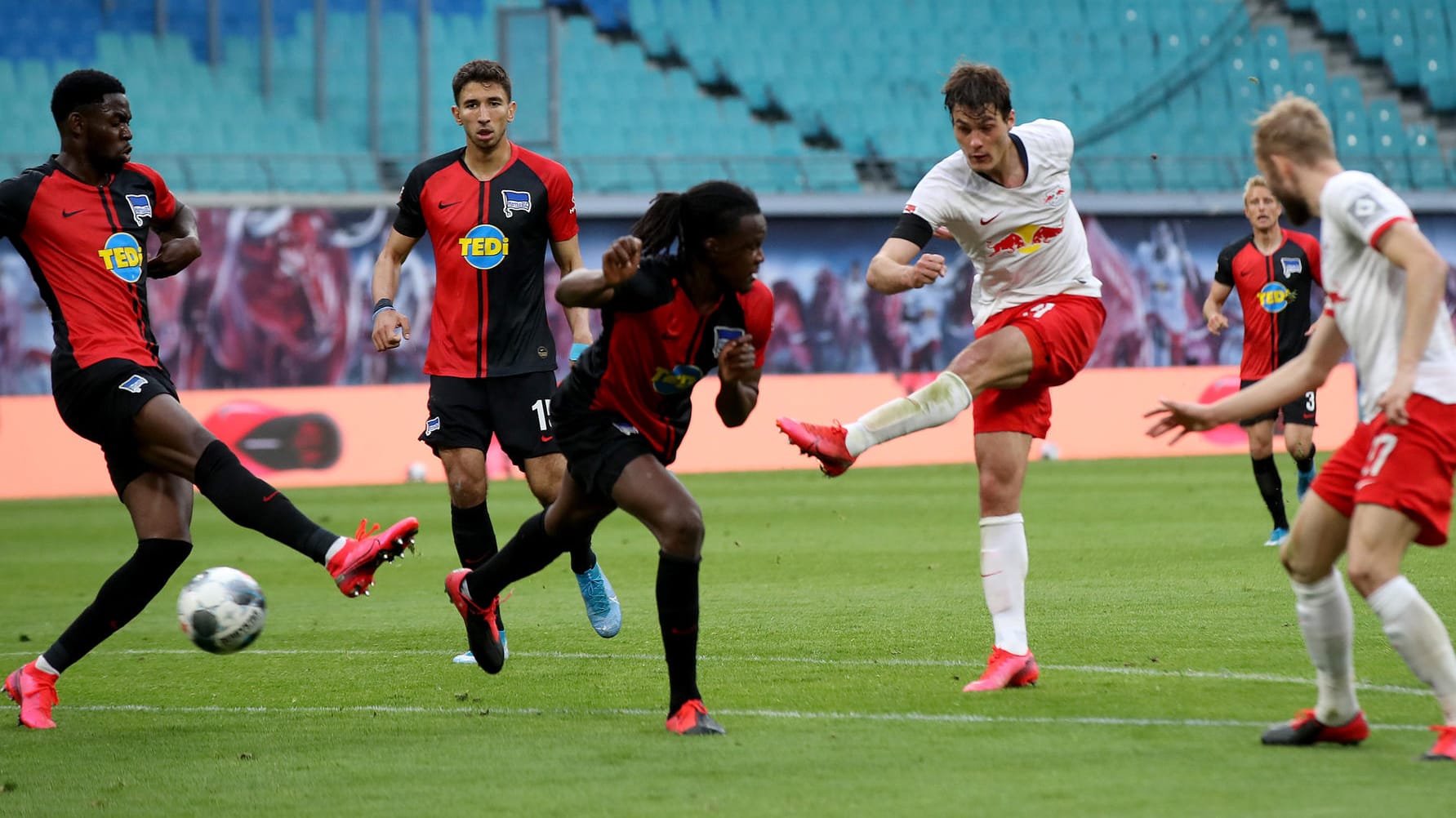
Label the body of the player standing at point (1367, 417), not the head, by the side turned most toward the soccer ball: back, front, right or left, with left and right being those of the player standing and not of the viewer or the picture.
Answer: front

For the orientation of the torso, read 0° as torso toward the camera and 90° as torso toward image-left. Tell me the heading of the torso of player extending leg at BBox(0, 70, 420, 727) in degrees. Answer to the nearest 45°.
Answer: approximately 315°

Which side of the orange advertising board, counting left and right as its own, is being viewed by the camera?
front

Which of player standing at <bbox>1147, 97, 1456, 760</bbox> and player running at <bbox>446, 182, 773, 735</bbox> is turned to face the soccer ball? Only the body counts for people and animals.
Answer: player standing at <bbox>1147, 97, 1456, 760</bbox>

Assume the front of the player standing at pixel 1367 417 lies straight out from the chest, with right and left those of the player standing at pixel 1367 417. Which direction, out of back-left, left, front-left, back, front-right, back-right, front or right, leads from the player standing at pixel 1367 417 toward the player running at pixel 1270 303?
right

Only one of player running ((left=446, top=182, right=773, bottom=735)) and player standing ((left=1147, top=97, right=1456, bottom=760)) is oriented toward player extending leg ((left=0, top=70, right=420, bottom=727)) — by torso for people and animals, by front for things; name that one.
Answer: player standing ((left=1147, top=97, right=1456, bottom=760))

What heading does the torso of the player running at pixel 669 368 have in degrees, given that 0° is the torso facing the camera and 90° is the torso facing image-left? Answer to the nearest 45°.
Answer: approximately 315°

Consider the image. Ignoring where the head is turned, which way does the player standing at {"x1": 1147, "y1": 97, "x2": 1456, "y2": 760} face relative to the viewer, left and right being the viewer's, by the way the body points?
facing to the left of the viewer

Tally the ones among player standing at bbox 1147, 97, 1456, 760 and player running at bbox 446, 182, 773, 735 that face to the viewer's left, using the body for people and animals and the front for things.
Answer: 1

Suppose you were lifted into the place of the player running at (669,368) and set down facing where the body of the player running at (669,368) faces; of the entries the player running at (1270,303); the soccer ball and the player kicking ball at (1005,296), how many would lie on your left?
2

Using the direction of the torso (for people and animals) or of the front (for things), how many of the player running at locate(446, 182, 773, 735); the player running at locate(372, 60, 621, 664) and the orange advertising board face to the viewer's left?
0

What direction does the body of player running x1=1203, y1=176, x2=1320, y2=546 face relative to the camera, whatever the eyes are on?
toward the camera
